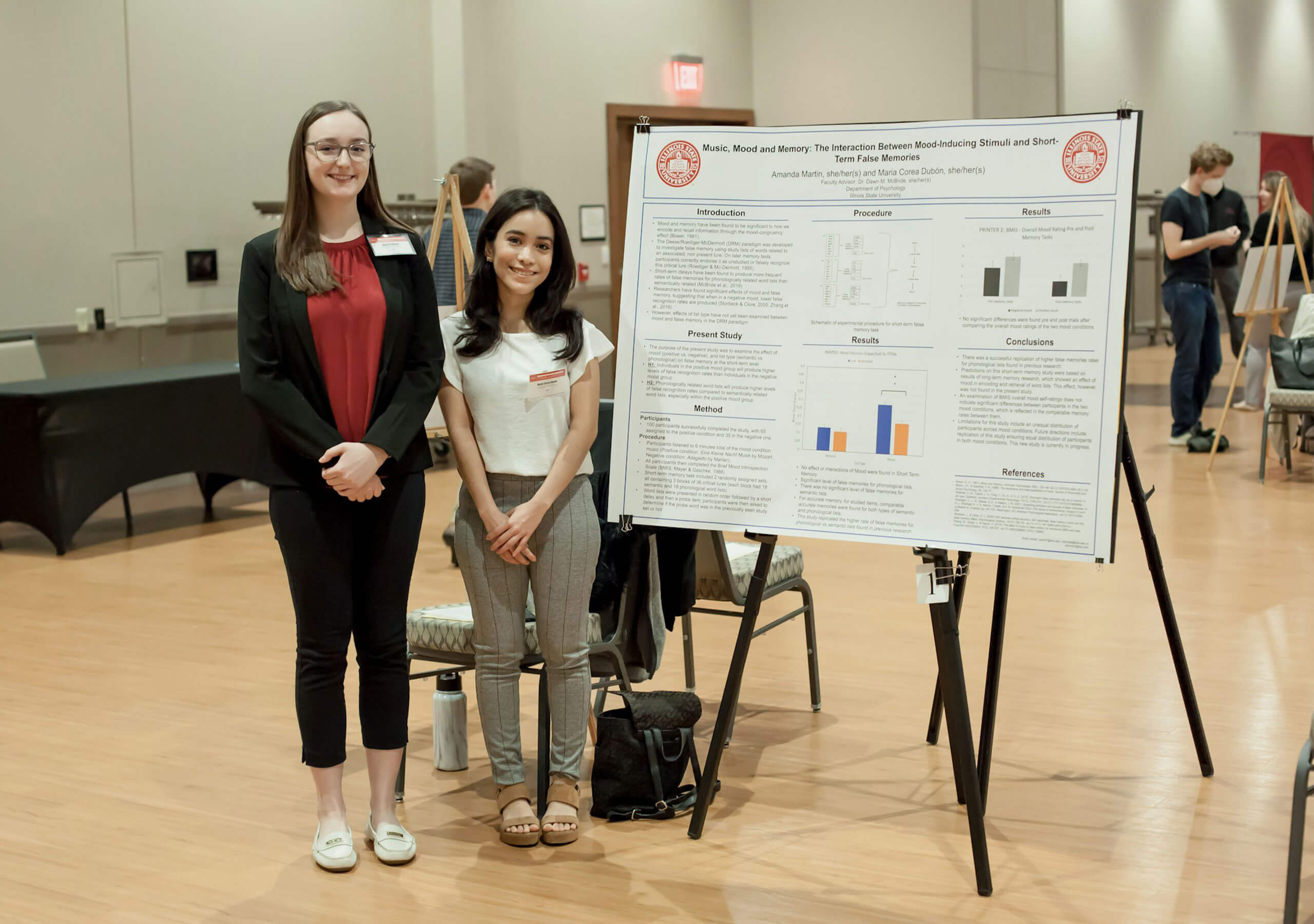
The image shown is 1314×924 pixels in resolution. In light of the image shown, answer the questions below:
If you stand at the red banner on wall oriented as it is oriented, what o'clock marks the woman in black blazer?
The woman in black blazer is roughly at 12 o'clock from the red banner on wall.

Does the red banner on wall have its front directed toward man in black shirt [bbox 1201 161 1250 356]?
yes

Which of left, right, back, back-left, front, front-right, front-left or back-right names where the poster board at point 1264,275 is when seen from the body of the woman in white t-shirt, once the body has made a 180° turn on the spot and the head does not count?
front-right
